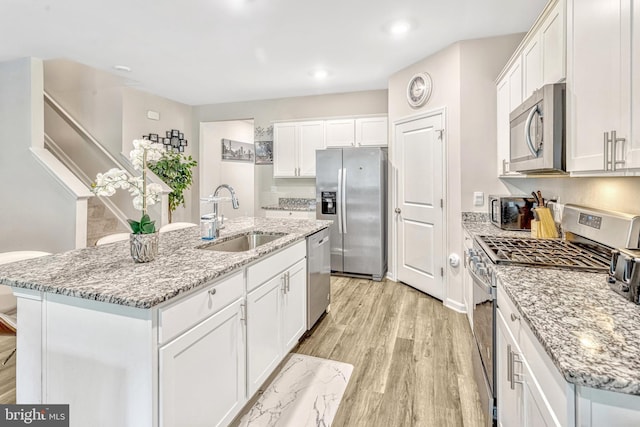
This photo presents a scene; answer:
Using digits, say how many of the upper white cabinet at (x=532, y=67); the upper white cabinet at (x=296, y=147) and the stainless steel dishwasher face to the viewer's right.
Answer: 1

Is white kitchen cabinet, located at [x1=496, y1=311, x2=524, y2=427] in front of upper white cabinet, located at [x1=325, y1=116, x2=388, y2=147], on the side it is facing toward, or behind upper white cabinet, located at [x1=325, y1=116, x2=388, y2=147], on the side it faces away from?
in front

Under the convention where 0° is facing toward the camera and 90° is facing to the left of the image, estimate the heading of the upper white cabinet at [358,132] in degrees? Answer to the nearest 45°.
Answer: approximately 0°

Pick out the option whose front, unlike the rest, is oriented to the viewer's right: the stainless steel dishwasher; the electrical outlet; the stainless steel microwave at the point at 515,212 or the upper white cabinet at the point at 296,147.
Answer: the stainless steel dishwasher

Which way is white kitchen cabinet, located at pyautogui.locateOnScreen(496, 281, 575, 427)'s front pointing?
to the viewer's left

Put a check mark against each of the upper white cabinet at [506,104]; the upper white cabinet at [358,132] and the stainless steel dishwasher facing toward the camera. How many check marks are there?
1

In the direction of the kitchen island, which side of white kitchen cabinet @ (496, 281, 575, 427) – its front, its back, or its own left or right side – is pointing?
front

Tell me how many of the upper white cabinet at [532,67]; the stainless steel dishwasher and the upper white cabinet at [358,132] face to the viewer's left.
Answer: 1
